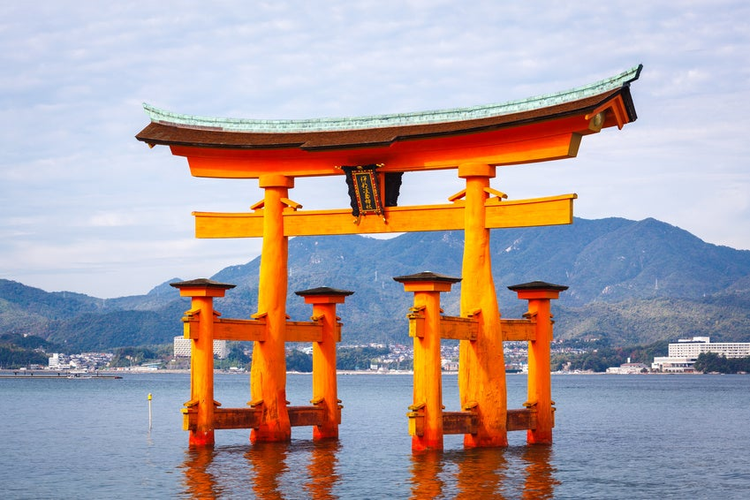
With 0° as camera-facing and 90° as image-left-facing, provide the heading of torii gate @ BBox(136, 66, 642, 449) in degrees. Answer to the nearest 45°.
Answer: approximately 45°
